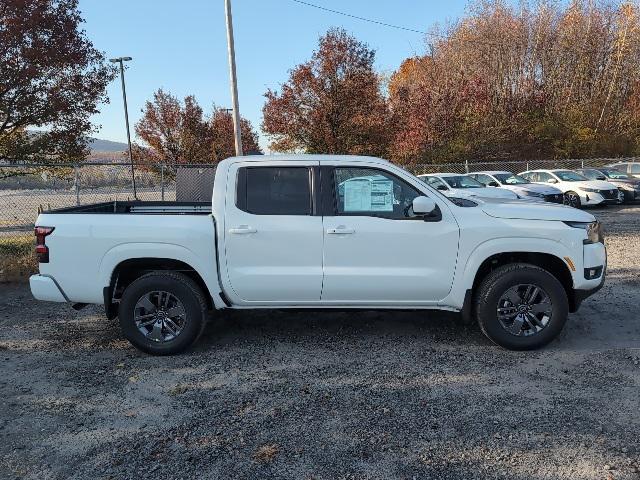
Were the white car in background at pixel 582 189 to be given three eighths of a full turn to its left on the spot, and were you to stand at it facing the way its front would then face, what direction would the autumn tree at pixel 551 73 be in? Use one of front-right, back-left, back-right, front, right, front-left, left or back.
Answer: front

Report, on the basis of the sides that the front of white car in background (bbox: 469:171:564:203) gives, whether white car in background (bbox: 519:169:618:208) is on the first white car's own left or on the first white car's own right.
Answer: on the first white car's own left

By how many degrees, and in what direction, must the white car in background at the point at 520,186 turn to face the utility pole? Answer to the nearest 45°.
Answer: approximately 90° to its right

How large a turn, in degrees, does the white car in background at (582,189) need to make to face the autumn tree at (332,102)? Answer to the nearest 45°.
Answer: approximately 135° to its right

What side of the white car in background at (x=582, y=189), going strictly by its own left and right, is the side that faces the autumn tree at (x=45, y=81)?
right

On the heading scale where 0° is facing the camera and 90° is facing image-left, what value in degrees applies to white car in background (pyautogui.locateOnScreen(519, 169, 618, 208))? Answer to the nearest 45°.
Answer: approximately 315°

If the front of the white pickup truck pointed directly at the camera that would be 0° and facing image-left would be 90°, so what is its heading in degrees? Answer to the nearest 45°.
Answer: approximately 270°

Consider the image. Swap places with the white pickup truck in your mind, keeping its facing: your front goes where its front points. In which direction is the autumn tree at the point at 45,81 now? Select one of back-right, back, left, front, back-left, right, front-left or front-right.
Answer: back-left

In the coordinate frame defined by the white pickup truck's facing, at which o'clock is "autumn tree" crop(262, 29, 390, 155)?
The autumn tree is roughly at 9 o'clock from the white pickup truck.
